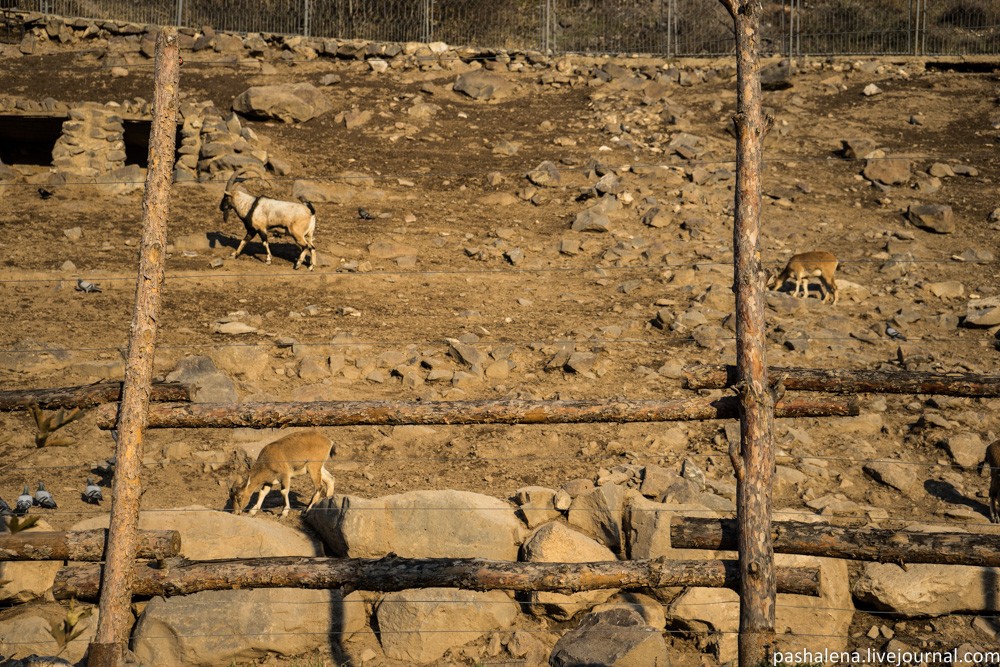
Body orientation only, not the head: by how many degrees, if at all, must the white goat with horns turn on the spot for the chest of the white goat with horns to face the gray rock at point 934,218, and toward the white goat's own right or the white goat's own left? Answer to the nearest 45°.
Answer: approximately 180°

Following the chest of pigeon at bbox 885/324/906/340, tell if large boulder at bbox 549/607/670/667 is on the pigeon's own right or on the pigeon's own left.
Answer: on the pigeon's own left

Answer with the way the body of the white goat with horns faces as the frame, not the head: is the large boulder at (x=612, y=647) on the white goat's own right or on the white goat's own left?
on the white goat's own left

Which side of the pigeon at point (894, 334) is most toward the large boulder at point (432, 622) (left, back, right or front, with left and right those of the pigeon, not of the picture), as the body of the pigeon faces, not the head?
left

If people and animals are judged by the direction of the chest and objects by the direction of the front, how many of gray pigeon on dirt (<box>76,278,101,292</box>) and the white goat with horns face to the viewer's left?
2

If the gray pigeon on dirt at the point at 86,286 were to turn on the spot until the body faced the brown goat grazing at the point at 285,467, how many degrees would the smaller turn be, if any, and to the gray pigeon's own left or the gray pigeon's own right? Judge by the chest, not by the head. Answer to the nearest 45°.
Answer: approximately 90° to the gray pigeon's own left

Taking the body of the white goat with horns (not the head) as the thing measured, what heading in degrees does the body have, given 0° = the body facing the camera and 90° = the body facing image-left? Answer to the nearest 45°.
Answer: approximately 90°

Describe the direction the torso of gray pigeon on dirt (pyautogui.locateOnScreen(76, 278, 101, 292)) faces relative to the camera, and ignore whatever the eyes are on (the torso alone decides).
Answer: to the viewer's left

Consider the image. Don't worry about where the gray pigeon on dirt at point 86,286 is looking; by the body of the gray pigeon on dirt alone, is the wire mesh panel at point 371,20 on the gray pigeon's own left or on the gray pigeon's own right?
on the gray pigeon's own right

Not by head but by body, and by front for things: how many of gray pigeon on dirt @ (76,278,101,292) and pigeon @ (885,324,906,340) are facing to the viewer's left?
2

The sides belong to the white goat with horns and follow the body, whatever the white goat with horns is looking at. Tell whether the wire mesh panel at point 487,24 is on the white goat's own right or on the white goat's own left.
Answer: on the white goat's own right

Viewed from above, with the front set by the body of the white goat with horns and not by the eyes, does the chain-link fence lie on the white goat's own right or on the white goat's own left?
on the white goat's own right
